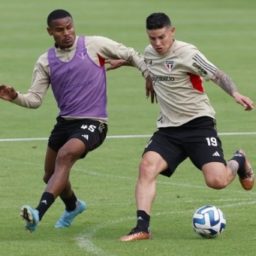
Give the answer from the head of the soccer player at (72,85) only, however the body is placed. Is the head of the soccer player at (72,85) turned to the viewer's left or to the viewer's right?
to the viewer's right

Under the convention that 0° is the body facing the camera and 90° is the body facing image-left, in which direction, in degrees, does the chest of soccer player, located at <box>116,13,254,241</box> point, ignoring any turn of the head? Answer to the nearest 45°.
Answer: approximately 45°
